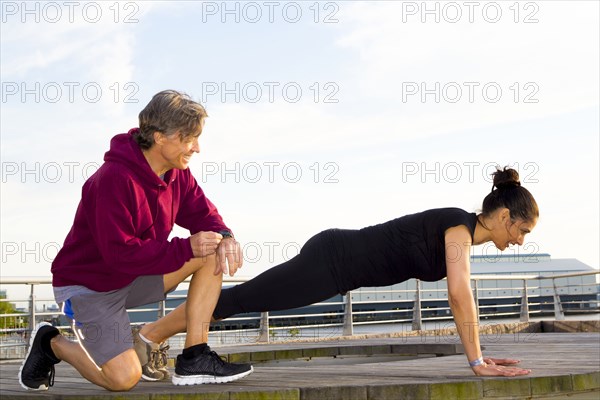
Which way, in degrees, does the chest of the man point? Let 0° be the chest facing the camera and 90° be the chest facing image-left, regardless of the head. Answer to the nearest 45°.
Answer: approximately 315°

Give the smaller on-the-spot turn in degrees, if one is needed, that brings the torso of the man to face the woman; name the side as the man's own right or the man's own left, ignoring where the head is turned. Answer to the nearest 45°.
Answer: approximately 45° to the man's own left

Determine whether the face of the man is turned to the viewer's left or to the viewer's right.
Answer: to the viewer's right
